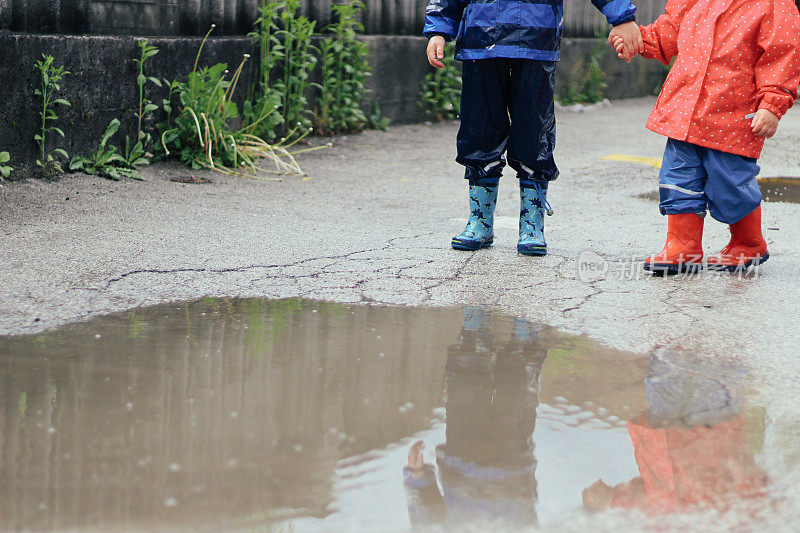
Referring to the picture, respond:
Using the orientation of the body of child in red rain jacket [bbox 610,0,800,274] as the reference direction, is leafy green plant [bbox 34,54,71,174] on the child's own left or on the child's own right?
on the child's own right

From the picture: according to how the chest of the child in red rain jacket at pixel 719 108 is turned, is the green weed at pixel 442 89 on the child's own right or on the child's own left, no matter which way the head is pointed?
on the child's own right

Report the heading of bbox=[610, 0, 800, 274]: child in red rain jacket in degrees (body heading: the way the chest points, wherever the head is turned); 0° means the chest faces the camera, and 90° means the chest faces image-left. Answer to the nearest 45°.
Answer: approximately 45°

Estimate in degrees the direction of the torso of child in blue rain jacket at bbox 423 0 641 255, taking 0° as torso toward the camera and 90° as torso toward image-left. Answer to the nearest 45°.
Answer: approximately 0°

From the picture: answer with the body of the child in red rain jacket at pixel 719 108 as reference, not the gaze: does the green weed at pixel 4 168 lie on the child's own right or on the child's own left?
on the child's own right

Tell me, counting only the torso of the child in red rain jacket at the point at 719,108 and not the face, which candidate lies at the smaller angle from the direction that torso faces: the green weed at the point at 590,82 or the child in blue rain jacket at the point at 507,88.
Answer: the child in blue rain jacket

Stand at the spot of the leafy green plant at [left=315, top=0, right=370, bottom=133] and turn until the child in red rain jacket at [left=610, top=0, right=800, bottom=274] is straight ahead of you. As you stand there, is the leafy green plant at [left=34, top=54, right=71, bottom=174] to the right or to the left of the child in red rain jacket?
right

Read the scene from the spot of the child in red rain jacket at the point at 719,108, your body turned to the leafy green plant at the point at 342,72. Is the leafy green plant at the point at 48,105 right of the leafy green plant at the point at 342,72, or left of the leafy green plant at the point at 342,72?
left

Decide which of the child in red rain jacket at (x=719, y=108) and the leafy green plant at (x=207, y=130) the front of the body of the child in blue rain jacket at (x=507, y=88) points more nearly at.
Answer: the child in red rain jacket

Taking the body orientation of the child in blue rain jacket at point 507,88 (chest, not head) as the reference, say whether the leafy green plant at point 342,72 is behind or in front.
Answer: behind

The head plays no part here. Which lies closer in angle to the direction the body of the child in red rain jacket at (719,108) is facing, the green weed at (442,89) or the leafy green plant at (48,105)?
the leafy green plant

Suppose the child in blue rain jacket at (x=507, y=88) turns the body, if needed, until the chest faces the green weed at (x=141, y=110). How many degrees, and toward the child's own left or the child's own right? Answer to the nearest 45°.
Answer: approximately 135° to the child's own right
